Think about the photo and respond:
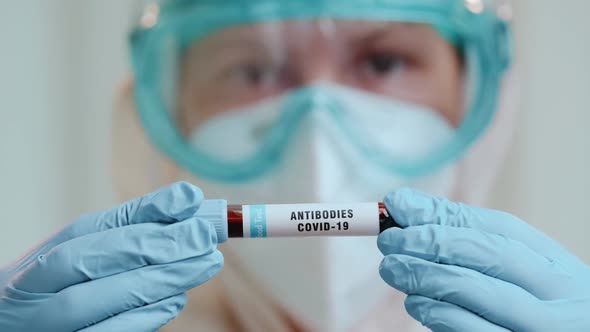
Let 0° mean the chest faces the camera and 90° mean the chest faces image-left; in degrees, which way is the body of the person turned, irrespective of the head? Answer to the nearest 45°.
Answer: approximately 0°
